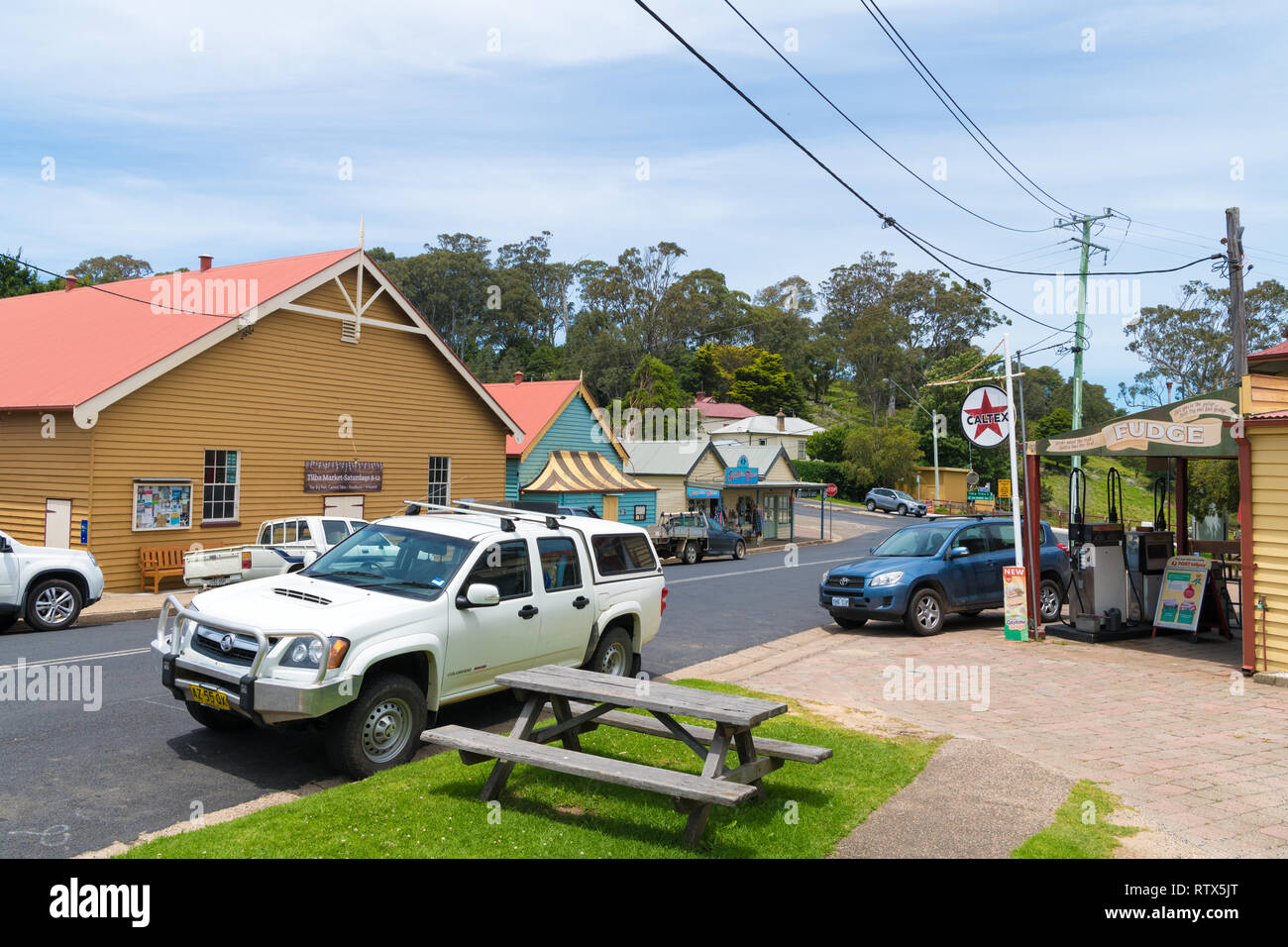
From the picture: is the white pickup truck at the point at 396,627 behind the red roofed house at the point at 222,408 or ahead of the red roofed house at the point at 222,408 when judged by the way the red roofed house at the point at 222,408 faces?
ahead

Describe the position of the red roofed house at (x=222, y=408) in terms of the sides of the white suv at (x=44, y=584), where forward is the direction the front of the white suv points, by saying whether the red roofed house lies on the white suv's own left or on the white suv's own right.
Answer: on the white suv's own left

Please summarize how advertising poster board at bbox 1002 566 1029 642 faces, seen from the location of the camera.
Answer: facing the viewer

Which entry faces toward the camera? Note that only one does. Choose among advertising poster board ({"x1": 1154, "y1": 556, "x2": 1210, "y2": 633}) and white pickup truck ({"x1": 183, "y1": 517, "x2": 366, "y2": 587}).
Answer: the advertising poster board

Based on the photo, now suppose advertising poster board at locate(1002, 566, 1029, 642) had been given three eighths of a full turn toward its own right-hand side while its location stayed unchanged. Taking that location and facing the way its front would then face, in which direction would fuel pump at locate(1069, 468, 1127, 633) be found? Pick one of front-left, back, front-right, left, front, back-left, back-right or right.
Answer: right

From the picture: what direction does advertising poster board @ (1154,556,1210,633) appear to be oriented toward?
toward the camera

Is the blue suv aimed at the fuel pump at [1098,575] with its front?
no

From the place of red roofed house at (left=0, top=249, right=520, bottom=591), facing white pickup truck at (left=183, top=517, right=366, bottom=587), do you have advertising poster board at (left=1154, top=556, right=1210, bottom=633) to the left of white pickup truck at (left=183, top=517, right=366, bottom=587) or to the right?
left

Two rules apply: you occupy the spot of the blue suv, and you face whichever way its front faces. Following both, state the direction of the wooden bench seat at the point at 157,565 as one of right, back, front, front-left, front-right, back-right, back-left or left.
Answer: front-right

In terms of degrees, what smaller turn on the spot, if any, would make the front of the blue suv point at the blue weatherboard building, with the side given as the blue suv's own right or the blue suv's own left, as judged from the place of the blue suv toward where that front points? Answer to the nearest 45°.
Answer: approximately 90° to the blue suv's own right

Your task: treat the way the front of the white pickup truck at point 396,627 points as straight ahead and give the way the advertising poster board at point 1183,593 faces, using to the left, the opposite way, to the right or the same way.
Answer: the same way

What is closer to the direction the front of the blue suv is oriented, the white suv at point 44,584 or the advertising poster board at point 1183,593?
the white suv

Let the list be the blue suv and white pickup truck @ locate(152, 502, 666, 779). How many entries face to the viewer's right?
0

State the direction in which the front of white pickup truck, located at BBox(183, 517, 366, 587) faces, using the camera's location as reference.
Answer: facing away from the viewer and to the right of the viewer

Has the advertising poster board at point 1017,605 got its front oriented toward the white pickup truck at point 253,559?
no

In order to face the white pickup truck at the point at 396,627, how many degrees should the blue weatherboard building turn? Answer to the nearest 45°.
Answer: approximately 45° to its right

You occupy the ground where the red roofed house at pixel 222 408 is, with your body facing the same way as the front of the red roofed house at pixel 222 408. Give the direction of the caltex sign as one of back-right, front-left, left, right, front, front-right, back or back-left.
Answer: front

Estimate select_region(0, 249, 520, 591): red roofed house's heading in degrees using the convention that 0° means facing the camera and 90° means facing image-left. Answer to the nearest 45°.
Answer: approximately 315°
